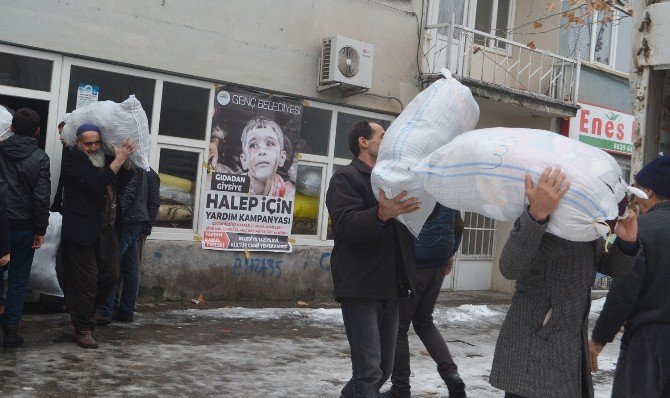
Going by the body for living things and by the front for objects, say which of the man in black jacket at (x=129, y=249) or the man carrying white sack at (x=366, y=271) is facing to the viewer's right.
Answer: the man carrying white sack

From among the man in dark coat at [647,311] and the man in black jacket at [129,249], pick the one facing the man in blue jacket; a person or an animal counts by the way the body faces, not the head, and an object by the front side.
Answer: the man in dark coat

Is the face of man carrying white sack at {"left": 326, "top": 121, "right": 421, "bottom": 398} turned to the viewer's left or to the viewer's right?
to the viewer's right

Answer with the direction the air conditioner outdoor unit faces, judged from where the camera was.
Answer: facing the viewer and to the right of the viewer

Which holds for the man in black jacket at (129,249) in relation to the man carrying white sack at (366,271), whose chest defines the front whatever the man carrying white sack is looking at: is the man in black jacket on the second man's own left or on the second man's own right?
on the second man's own left

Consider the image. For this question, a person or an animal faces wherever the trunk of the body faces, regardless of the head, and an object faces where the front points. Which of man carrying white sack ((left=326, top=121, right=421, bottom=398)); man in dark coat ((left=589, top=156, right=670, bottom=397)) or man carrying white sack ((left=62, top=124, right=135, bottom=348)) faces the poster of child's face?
the man in dark coat

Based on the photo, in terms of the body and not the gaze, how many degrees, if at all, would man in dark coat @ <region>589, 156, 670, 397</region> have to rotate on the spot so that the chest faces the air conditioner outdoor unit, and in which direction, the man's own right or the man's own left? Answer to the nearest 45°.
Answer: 0° — they already face it

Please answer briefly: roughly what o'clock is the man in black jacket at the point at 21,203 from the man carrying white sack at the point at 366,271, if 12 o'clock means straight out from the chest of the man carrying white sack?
The man in black jacket is roughly at 7 o'clock from the man carrying white sack.

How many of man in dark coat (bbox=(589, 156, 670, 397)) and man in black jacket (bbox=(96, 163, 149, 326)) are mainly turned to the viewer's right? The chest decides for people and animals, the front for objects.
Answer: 0

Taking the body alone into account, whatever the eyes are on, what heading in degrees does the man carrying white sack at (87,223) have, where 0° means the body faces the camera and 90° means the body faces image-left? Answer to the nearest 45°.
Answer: approximately 315°

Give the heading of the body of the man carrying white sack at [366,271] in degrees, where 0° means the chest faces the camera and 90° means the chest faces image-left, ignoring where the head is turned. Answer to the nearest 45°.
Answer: approximately 270°
